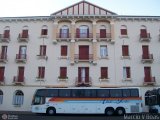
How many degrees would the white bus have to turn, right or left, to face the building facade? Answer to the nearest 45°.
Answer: approximately 90° to its right

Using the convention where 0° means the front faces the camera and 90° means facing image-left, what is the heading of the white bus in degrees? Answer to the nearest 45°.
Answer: approximately 90°

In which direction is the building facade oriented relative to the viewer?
toward the camera

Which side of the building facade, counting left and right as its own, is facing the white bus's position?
front

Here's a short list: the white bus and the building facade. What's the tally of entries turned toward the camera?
1

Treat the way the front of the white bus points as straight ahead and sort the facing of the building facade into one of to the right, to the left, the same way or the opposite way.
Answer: to the left

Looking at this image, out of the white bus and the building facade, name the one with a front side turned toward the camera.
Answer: the building facade
